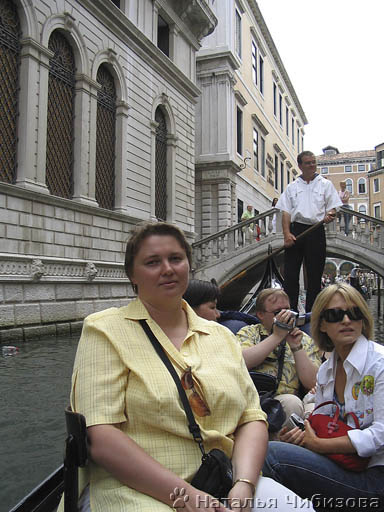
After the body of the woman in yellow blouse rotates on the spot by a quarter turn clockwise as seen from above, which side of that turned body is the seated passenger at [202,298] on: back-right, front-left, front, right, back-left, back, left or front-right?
back-right

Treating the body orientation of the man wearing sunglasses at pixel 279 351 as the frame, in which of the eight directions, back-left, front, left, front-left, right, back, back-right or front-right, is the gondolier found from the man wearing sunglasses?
back-left

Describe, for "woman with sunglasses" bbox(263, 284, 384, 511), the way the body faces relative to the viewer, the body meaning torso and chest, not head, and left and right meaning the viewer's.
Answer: facing the viewer and to the left of the viewer

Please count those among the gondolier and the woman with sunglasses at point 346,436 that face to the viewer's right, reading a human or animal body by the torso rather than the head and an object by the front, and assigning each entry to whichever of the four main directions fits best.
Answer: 0

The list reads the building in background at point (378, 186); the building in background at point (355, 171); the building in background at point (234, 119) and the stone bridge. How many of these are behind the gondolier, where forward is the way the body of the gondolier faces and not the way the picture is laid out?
4

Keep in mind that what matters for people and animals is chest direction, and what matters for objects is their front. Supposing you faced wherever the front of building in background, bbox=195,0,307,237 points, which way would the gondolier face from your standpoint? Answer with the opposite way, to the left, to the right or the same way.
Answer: to the right

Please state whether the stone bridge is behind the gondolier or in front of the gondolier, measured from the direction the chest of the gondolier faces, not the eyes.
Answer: behind

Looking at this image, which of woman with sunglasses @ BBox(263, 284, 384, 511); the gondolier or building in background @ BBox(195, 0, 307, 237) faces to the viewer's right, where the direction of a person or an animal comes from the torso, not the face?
the building in background

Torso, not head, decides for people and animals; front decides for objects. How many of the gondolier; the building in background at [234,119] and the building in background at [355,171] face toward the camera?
2

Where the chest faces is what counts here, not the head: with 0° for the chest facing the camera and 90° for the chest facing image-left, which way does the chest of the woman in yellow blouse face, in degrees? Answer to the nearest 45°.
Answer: approximately 315°

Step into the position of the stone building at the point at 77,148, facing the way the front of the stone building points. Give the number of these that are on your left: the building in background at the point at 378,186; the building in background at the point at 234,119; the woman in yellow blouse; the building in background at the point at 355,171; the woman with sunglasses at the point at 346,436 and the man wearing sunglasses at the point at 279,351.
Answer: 3

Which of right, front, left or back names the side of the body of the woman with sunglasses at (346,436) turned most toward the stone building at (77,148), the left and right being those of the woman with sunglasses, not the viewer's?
right

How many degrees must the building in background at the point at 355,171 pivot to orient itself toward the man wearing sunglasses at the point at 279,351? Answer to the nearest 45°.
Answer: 0° — it already faces them

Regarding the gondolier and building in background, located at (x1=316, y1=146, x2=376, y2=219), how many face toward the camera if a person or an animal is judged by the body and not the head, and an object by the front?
2

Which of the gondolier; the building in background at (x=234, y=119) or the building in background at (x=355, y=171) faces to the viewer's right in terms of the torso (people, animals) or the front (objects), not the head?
the building in background at (x=234, y=119)

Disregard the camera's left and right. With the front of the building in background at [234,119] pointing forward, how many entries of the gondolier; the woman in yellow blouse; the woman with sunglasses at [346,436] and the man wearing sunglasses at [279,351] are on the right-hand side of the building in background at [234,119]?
4

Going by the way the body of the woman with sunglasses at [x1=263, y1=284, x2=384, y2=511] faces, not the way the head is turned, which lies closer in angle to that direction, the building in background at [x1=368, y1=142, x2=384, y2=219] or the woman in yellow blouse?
the woman in yellow blouse
